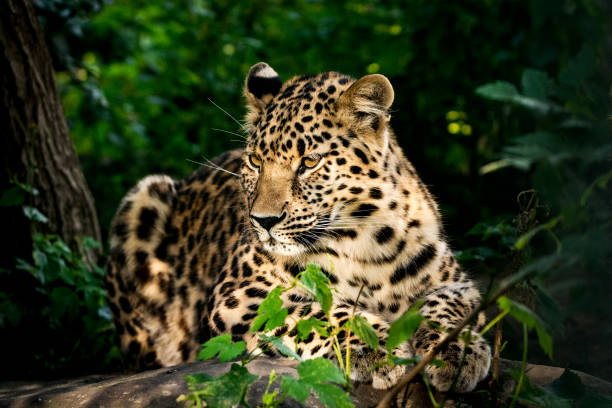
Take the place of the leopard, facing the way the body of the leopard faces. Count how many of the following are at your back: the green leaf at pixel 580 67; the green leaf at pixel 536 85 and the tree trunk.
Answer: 1

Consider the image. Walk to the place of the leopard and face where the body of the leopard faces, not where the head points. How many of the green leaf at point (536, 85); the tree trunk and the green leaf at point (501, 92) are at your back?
1

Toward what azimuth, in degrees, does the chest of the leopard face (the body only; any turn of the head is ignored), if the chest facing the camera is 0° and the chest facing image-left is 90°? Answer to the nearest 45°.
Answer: approximately 315°

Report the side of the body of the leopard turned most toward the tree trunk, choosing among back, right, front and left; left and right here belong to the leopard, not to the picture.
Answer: back

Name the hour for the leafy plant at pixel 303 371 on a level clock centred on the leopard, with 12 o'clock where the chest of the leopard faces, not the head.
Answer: The leafy plant is roughly at 2 o'clock from the leopard.

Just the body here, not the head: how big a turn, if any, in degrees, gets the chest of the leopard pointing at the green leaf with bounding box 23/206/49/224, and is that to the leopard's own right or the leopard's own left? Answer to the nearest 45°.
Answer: approximately 180°

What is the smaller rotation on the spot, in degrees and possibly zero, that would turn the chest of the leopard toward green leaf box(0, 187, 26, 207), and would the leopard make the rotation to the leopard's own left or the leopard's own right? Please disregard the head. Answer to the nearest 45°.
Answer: approximately 180°

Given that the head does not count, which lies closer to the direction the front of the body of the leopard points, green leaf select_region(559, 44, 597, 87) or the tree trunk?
the green leaf
